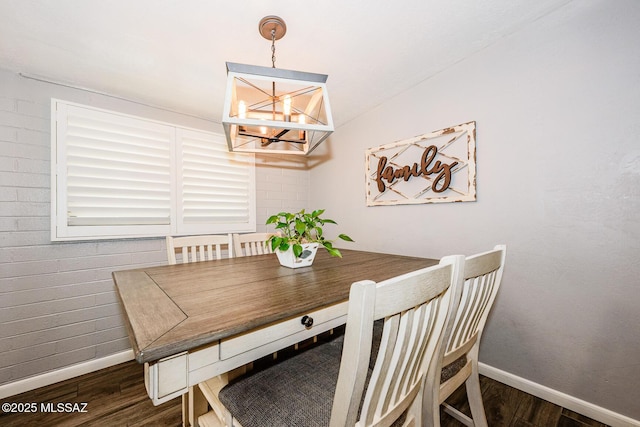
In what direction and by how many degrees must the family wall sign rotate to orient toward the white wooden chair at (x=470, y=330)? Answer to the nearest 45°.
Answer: approximately 45° to its left

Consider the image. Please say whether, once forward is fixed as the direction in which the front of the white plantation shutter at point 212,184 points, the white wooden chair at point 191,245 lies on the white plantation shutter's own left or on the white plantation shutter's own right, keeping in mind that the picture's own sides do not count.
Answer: on the white plantation shutter's own right

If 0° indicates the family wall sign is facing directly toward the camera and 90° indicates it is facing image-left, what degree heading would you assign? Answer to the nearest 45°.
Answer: approximately 45°

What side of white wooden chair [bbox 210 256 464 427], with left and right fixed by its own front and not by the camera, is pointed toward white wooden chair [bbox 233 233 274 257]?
front

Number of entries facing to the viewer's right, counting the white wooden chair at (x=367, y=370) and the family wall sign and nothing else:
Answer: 0

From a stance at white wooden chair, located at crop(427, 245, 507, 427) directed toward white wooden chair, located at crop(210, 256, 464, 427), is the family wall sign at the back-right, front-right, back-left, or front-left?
back-right

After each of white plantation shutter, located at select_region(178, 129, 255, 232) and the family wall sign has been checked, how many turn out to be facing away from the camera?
0

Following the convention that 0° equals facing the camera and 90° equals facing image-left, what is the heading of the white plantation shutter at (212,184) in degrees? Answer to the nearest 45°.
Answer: approximately 315°

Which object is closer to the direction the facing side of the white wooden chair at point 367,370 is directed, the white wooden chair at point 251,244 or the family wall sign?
the white wooden chair

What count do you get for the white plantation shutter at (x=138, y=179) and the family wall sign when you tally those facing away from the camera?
0

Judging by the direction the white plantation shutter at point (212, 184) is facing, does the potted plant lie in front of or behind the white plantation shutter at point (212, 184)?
in front

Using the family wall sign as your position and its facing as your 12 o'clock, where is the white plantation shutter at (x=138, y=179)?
The white plantation shutter is roughly at 1 o'clock from the family wall sign.

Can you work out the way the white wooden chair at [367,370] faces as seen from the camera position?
facing away from the viewer and to the left of the viewer

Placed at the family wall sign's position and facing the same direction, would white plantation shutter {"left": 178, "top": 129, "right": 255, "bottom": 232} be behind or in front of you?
in front
